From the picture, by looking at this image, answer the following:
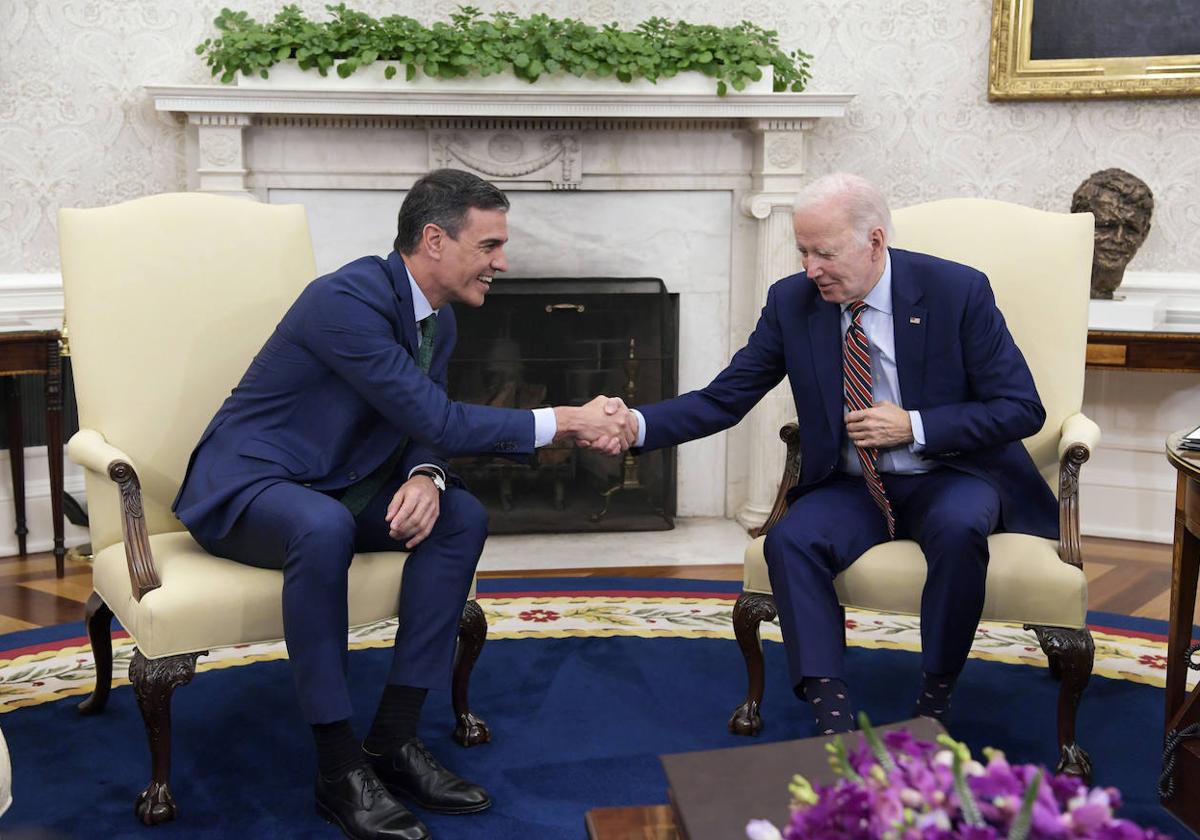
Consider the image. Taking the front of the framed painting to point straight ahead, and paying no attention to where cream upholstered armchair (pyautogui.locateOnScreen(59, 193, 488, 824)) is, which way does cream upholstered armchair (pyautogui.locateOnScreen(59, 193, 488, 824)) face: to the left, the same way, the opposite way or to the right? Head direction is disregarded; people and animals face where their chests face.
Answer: to the left

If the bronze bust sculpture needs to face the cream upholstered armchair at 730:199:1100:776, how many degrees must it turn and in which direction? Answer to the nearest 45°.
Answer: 0° — it already faces it

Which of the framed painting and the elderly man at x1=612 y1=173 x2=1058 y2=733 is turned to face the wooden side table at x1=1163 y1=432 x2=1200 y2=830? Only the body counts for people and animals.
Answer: the framed painting

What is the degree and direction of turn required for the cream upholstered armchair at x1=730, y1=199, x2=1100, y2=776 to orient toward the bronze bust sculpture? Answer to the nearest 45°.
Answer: approximately 135° to its right

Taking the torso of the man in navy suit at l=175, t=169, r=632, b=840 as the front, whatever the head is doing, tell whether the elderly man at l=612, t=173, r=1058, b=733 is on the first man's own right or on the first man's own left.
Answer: on the first man's own left

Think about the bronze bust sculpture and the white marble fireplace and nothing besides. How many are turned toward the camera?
2

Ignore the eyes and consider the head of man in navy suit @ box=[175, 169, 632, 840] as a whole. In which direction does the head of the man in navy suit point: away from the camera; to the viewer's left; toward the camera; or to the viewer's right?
to the viewer's right

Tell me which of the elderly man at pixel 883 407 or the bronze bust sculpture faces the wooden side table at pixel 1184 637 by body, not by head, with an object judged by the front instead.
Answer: the bronze bust sculpture

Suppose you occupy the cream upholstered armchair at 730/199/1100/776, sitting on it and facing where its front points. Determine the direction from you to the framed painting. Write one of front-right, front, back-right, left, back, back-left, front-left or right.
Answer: back-right

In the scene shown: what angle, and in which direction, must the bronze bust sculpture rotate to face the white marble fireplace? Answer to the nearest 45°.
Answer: approximately 90° to its right

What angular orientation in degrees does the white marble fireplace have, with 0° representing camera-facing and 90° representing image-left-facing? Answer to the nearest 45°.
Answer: approximately 0°
